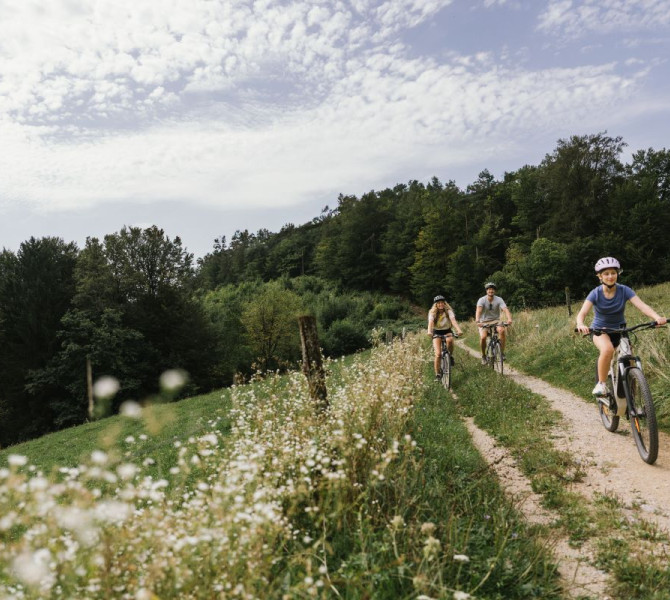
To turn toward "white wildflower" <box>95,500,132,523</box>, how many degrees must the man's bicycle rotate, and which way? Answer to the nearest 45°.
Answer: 0° — it already faces it

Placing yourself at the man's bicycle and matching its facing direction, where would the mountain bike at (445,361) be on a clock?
The mountain bike is roughly at 1 o'clock from the man's bicycle.

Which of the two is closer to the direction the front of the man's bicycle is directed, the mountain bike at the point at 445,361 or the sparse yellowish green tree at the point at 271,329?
the mountain bike

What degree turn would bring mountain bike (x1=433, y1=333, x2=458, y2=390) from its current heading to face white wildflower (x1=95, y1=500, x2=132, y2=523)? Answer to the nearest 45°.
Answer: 0° — it already faces it
